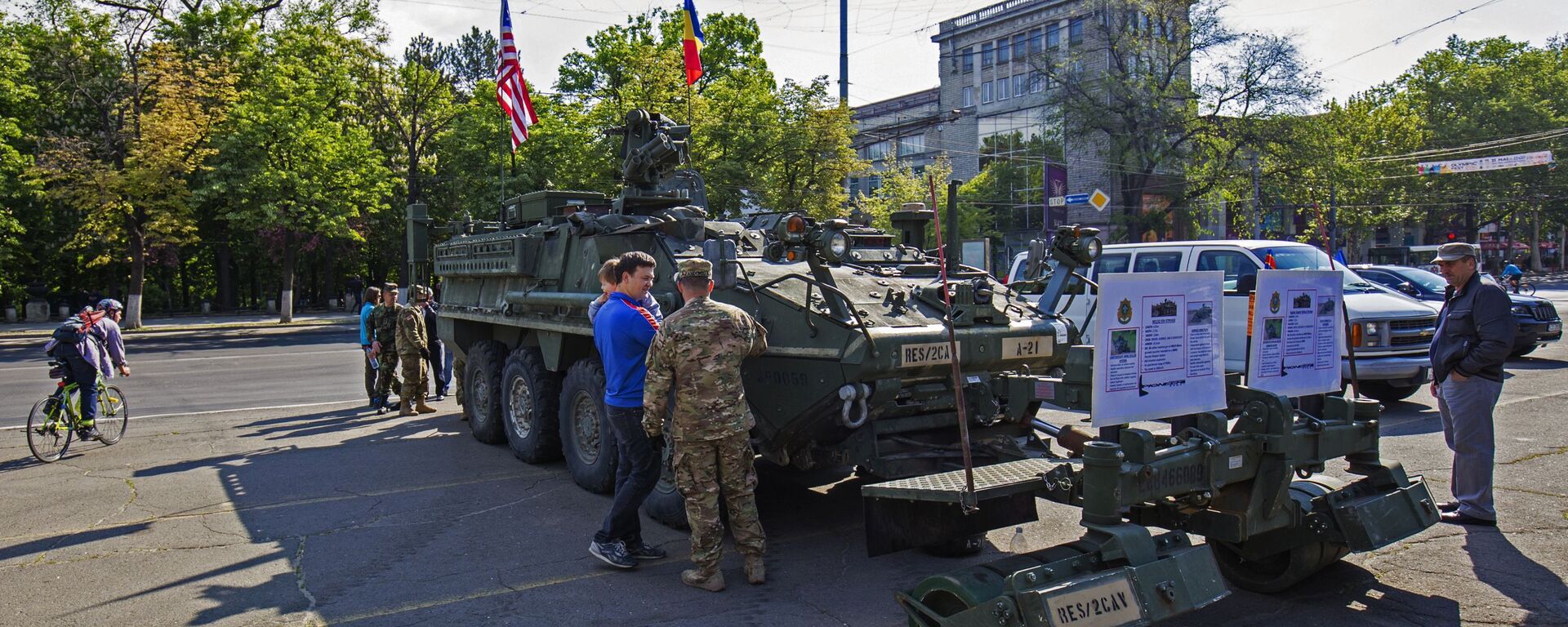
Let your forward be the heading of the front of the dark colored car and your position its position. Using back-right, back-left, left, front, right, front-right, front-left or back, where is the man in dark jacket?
front-right

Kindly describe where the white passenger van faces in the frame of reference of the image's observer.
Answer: facing the viewer and to the right of the viewer

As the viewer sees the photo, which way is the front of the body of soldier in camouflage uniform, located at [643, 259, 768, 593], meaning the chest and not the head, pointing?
away from the camera

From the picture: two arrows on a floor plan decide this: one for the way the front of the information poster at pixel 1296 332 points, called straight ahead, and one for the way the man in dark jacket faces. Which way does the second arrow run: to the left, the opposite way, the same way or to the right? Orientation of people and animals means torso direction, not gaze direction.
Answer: to the right

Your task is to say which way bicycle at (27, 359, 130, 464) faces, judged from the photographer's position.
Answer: facing away from the viewer and to the right of the viewer

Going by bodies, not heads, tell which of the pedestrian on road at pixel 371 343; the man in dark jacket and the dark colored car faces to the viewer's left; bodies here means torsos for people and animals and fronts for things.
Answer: the man in dark jacket

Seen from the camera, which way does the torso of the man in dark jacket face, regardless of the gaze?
to the viewer's left

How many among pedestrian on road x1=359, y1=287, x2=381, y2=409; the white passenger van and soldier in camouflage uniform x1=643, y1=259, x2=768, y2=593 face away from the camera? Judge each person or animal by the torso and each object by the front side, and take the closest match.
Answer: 1

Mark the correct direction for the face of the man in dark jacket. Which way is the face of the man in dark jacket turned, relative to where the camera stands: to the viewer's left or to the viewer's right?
to the viewer's left

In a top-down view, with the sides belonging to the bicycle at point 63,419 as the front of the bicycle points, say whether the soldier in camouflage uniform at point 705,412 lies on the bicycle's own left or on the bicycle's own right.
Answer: on the bicycle's own right

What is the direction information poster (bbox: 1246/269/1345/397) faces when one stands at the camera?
facing the viewer

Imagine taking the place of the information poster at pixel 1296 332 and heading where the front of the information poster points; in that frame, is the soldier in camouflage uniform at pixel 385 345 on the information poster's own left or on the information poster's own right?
on the information poster's own right

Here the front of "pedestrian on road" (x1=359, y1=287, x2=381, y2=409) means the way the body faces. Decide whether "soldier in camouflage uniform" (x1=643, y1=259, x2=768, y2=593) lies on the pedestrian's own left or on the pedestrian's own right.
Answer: on the pedestrian's own right

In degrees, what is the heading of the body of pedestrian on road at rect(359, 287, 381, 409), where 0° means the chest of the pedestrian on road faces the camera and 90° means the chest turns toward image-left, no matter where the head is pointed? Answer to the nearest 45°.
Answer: approximately 270°

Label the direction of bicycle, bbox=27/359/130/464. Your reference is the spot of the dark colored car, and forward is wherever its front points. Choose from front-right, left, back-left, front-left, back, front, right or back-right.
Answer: right

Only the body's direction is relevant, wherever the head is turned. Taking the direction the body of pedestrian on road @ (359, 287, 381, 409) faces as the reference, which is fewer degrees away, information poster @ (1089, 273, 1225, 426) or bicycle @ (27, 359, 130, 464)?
the information poster

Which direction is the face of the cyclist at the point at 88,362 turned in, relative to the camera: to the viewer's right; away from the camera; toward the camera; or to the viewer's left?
to the viewer's right

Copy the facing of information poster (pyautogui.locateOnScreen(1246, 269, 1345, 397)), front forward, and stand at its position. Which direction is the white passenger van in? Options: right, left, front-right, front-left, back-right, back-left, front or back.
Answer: back

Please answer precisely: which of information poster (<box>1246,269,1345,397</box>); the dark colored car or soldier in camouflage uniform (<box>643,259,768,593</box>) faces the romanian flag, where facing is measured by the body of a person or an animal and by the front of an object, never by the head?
the soldier in camouflage uniform

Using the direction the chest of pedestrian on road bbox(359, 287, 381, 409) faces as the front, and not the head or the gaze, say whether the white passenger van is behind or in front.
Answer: in front

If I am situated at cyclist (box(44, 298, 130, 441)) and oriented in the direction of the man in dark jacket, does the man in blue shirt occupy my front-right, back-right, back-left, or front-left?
front-right
